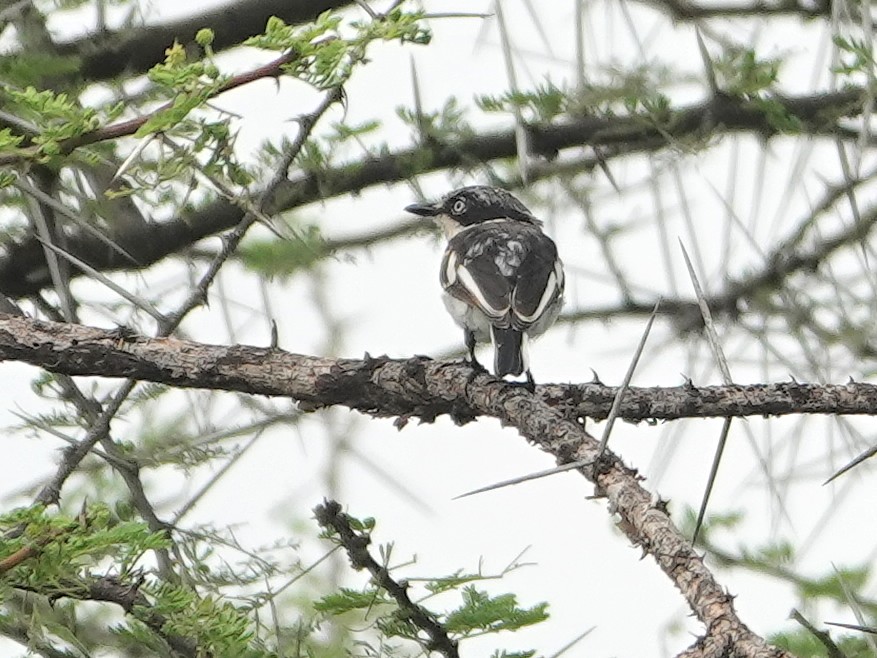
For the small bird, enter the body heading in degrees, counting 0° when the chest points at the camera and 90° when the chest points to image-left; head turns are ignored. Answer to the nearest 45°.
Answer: approximately 180°
